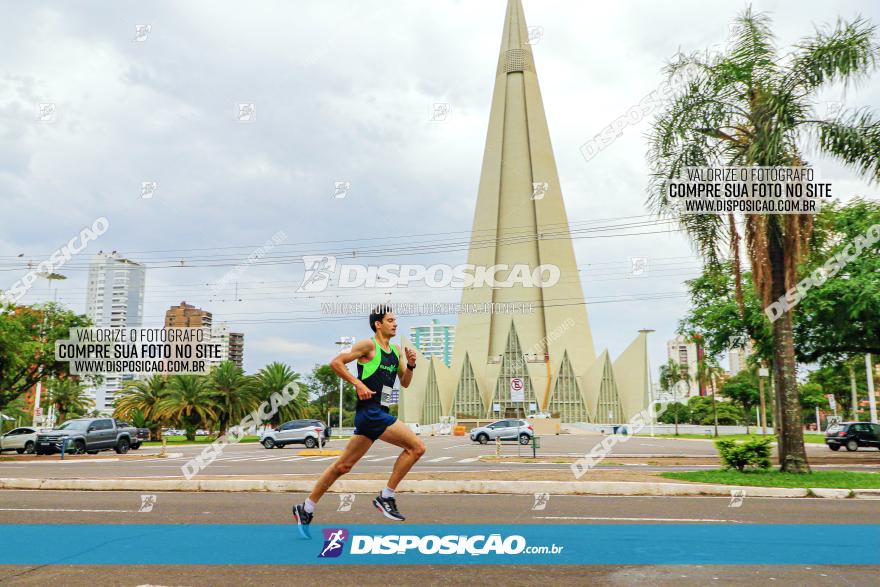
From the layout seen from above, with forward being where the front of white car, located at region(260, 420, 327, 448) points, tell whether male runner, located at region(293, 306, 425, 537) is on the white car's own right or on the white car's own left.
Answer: on the white car's own left

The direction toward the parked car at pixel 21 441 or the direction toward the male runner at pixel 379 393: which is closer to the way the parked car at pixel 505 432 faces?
the parked car

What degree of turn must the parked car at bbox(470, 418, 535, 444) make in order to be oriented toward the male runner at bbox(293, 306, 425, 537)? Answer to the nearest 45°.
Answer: approximately 90° to its left

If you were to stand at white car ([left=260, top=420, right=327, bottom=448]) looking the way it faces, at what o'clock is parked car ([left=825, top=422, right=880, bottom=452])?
The parked car is roughly at 7 o'clock from the white car.

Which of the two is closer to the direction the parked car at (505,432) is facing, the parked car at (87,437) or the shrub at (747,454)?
the parked car

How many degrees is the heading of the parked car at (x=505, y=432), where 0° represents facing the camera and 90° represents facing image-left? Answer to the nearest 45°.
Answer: approximately 90°

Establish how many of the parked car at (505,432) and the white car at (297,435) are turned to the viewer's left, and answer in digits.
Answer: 2

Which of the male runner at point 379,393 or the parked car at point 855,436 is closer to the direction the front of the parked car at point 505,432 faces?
the male runner

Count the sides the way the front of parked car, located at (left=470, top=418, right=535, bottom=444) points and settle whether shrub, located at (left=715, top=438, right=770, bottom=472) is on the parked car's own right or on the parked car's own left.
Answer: on the parked car's own left

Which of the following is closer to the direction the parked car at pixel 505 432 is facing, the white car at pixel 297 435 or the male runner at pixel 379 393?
the white car

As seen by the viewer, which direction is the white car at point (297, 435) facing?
to the viewer's left

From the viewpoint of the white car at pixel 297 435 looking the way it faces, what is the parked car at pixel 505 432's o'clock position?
The parked car is roughly at 6 o'clock from the white car.

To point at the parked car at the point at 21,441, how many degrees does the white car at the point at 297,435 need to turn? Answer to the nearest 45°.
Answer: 0° — it already faces it

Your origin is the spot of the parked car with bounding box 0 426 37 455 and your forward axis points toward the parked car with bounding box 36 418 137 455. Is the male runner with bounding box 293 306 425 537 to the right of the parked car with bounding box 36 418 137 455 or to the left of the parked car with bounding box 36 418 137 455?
right
